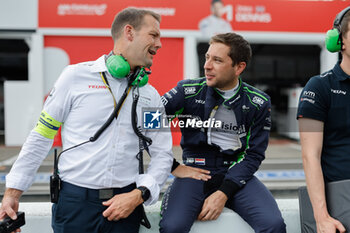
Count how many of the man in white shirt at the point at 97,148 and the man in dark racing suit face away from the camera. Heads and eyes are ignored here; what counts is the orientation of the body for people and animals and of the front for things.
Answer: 0

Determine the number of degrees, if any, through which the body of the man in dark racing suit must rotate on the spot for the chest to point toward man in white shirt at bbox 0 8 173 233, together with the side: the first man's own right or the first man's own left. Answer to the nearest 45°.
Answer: approximately 45° to the first man's own right

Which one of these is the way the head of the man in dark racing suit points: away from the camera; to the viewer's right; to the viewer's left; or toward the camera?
to the viewer's left

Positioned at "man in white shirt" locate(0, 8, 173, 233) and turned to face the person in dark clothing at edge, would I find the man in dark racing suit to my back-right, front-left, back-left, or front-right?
front-left

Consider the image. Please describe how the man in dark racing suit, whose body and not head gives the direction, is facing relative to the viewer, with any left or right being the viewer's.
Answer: facing the viewer

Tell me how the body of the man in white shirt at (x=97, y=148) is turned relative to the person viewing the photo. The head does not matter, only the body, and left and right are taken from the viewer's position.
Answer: facing the viewer and to the right of the viewer

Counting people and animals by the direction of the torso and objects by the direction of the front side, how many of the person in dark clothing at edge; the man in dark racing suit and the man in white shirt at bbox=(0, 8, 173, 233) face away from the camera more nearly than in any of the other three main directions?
0

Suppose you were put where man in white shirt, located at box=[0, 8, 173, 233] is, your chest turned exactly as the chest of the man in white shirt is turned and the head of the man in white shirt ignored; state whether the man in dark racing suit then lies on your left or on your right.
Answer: on your left

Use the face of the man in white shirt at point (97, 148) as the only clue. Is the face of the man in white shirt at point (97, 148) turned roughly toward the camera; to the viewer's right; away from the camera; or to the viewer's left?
to the viewer's right

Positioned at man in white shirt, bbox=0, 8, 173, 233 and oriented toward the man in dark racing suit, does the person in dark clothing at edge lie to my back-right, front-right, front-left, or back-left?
front-right
